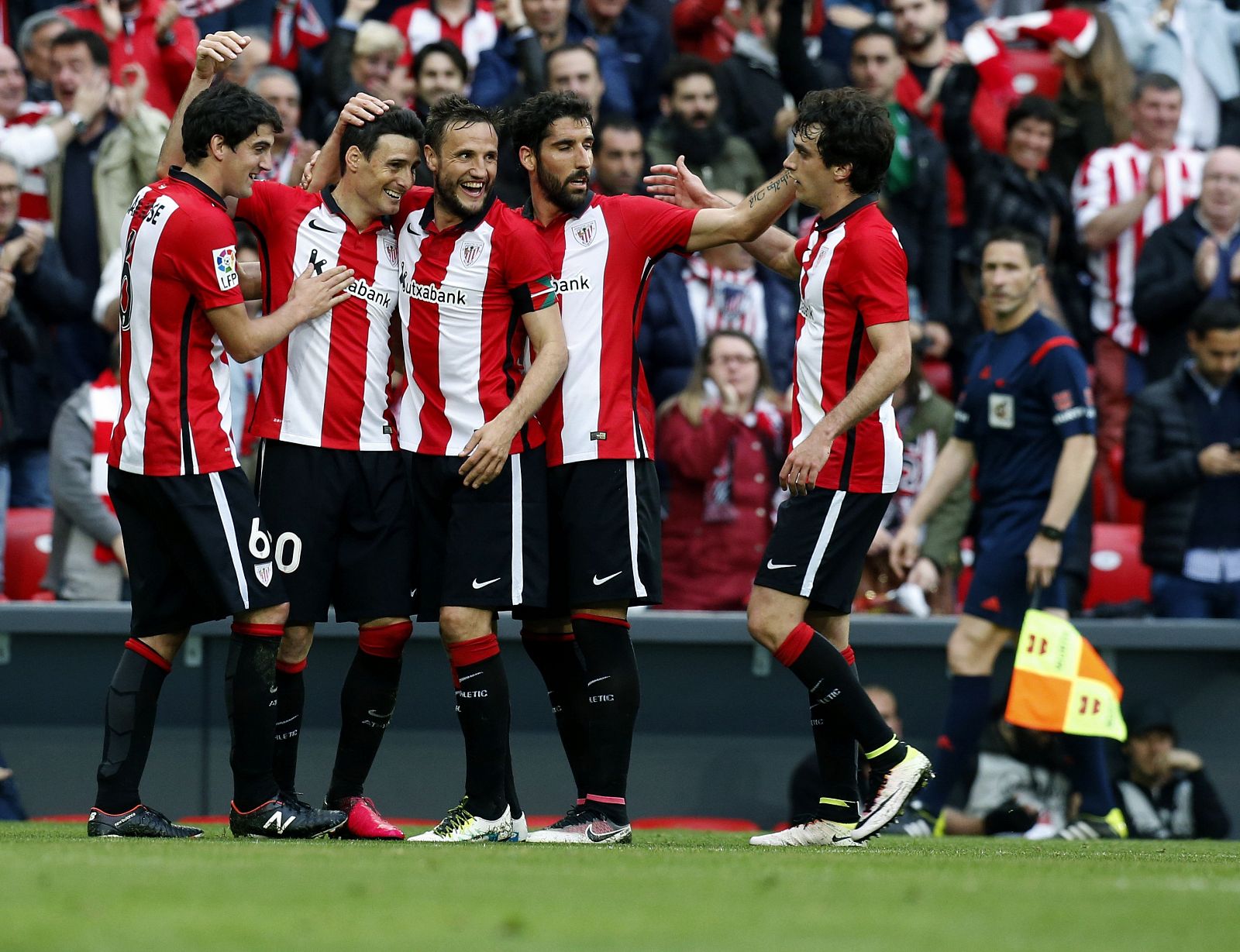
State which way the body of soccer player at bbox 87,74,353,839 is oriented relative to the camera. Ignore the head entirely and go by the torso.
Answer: to the viewer's right

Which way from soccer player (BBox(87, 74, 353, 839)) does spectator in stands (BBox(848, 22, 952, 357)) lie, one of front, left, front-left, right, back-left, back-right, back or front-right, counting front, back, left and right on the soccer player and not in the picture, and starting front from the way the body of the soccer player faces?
front-left

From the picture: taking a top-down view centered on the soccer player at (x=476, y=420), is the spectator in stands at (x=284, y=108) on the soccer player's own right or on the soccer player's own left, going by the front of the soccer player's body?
on the soccer player's own right

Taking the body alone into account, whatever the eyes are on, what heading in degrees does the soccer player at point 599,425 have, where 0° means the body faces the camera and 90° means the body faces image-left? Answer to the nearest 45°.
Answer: approximately 45°

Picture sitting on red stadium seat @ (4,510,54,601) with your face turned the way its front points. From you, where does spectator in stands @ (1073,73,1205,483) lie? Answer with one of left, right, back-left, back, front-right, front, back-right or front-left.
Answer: left

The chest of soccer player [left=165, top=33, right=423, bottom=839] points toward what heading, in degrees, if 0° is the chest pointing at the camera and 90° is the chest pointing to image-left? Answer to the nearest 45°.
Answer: approximately 315°
